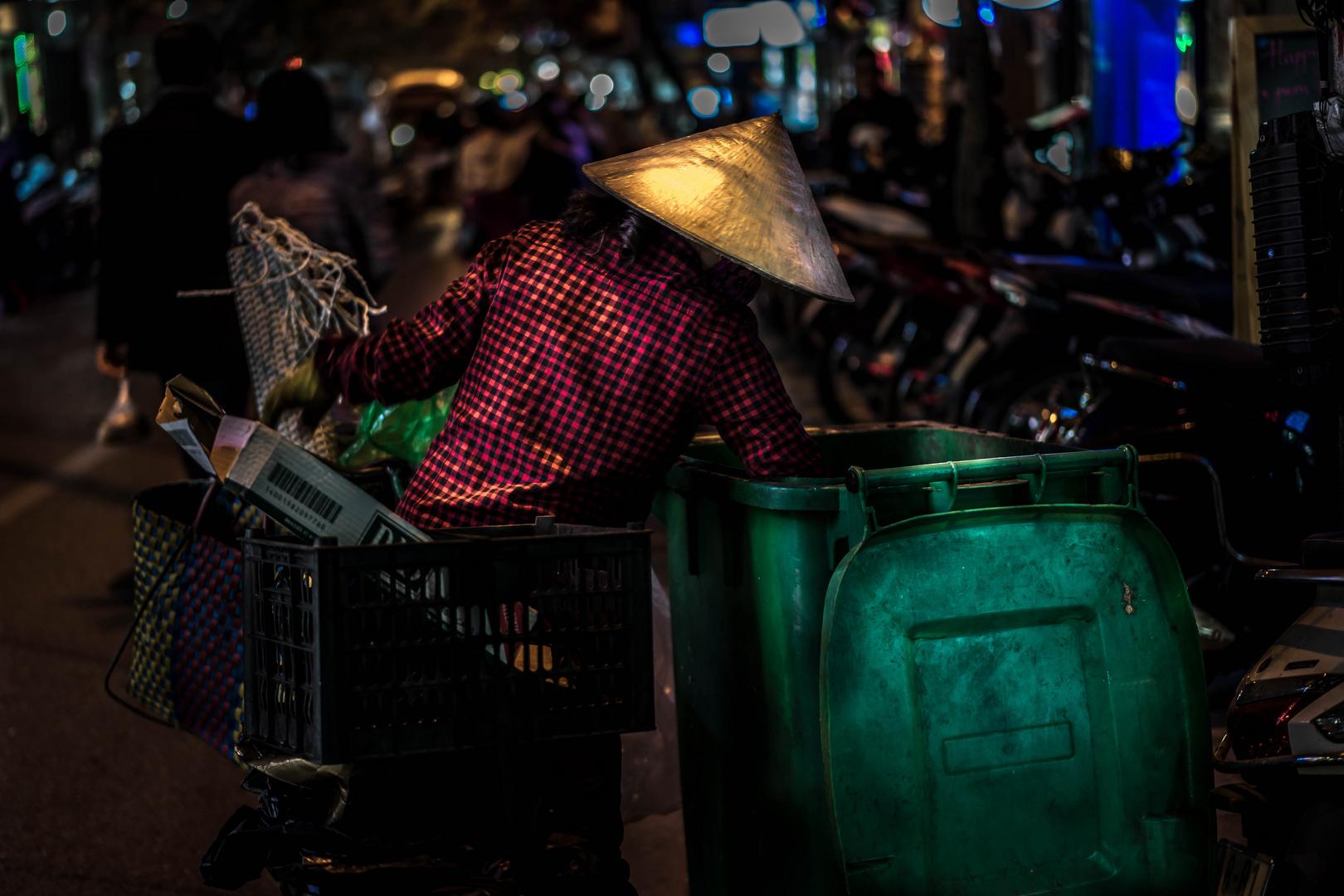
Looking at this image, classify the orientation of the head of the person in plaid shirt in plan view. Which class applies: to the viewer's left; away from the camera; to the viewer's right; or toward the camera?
away from the camera

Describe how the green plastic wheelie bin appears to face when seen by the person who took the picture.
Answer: facing away from the viewer and to the left of the viewer
